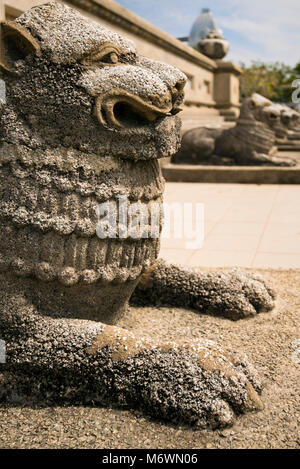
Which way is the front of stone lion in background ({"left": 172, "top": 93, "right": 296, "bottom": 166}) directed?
to the viewer's right

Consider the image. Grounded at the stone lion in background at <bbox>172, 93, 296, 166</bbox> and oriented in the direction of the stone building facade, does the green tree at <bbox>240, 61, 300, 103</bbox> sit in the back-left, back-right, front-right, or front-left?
front-right

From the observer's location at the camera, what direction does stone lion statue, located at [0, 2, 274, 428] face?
facing to the right of the viewer

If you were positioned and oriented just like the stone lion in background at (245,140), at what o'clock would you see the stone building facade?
The stone building facade is roughly at 8 o'clock from the stone lion in background.

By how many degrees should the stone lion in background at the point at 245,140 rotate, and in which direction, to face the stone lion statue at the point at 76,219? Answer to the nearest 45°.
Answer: approximately 90° to its right

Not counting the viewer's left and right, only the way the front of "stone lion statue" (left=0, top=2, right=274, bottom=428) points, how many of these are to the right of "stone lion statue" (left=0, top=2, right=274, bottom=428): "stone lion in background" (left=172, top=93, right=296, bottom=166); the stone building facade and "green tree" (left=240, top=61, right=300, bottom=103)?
0

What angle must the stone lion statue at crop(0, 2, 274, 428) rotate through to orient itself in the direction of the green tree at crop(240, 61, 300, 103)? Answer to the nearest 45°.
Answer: approximately 90° to its left

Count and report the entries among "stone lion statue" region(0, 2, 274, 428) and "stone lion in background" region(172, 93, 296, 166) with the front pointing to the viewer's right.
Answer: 2

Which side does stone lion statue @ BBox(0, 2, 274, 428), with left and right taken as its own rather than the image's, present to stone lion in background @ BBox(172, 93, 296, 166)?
left

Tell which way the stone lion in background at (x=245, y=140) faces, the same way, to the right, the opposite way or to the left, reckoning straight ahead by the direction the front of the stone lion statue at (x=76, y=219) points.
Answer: the same way

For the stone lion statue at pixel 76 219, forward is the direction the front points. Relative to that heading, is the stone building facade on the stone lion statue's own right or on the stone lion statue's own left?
on the stone lion statue's own left

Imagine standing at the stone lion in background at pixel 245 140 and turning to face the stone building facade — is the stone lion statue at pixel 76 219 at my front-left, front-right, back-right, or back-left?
back-left
